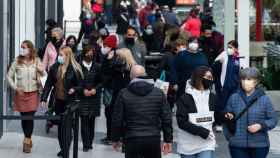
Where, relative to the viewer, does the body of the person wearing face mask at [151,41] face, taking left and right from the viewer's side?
facing the viewer

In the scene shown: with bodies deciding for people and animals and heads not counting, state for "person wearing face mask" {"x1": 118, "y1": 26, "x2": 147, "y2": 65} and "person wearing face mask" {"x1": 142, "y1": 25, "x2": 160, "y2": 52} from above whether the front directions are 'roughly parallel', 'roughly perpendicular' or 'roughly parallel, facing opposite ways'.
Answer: roughly parallel

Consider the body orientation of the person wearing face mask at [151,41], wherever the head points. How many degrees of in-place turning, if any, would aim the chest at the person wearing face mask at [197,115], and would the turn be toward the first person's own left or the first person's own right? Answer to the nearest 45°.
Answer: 0° — they already face them

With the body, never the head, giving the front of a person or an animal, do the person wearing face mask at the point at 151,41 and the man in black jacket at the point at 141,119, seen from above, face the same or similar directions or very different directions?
very different directions

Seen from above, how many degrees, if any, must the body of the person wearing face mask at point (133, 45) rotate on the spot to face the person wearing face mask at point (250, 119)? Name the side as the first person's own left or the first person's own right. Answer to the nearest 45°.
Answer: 0° — they already face them

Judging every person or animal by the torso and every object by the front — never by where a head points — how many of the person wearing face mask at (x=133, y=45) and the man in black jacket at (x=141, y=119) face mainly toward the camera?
1

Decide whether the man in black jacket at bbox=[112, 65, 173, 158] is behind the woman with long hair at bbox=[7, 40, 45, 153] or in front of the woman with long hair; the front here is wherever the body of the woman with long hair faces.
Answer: in front

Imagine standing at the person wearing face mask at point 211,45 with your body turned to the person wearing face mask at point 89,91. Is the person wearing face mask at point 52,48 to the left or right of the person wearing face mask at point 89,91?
right

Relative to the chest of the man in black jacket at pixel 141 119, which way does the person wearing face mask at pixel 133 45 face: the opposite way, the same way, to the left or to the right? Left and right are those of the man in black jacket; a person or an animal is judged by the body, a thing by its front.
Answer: the opposite way

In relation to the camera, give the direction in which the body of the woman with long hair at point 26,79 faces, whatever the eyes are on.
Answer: toward the camera

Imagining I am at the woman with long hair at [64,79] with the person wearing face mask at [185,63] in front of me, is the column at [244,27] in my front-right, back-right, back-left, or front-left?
front-left

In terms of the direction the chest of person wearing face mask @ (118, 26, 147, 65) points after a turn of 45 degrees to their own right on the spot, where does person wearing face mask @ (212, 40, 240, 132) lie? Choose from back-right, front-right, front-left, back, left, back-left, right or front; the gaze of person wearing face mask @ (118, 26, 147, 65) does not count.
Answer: back-left

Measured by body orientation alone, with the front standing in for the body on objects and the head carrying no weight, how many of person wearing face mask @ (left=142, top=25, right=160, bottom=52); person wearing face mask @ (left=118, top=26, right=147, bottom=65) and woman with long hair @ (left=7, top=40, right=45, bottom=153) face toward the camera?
3

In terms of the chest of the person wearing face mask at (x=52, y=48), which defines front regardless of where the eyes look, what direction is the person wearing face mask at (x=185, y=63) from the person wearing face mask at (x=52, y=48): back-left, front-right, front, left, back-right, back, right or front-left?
left

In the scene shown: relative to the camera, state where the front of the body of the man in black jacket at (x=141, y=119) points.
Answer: away from the camera

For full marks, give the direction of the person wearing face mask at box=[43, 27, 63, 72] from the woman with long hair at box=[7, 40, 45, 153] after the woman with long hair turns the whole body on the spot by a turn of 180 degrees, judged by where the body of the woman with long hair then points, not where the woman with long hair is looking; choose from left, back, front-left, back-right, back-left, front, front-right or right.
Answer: front

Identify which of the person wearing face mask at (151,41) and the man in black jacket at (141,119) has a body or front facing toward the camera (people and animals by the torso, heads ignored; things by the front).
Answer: the person wearing face mask

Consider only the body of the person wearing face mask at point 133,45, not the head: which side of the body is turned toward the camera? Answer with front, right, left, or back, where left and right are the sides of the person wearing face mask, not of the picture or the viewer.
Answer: front
